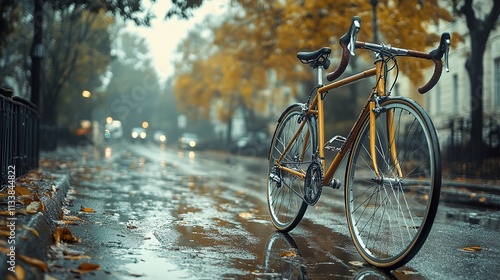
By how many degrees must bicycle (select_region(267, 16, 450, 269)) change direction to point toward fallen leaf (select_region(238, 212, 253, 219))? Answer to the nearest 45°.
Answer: approximately 180°

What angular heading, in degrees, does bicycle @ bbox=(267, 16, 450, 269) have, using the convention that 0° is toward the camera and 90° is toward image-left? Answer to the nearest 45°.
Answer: approximately 315°

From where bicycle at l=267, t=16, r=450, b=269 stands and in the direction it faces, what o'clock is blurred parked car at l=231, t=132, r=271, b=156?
The blurred parked car is roughly at 7 o'clock from the bicycle.
